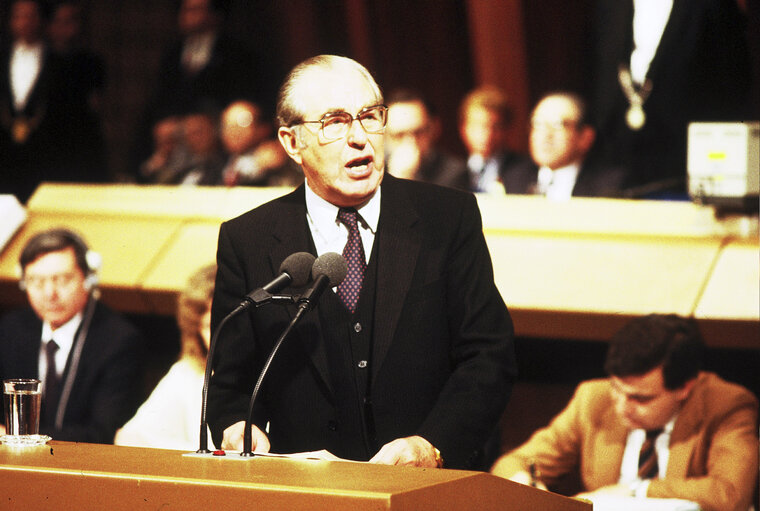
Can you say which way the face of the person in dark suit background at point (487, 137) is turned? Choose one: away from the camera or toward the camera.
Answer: toward the camera

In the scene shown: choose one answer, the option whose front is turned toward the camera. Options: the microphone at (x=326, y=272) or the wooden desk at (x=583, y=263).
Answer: the wooden desk

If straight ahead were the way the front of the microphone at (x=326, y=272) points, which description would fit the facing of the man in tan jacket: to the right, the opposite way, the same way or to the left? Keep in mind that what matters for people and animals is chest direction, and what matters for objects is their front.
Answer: the opposite way

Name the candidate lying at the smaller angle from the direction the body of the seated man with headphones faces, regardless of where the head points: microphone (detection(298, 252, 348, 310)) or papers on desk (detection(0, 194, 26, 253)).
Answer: the microphone

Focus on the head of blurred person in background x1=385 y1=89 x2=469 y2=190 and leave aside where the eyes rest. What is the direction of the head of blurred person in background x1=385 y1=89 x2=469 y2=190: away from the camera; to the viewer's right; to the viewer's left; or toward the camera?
toward the camera

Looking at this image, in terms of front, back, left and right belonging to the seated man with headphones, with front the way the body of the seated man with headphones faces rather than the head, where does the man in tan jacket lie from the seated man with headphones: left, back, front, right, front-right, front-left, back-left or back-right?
left

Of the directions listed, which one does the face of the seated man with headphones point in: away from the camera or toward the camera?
toward the camera

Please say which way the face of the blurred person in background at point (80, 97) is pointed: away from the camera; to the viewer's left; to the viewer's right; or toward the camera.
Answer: toward the camera

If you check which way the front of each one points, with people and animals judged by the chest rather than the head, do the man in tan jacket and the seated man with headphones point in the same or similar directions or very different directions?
same or similar directions

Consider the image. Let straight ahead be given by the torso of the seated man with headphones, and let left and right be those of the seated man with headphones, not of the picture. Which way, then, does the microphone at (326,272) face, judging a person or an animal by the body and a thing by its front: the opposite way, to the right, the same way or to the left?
the opposite way

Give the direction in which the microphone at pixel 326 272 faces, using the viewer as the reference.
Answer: facing away from the viewer and to the right of the viewer

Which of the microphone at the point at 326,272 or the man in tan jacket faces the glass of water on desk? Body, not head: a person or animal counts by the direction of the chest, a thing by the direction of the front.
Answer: the man in tan jacket

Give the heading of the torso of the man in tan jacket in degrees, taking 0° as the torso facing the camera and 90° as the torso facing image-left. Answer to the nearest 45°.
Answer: approximately 45°

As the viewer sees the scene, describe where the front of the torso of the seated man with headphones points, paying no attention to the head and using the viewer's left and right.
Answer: facing the viewer and to the left of the viewer

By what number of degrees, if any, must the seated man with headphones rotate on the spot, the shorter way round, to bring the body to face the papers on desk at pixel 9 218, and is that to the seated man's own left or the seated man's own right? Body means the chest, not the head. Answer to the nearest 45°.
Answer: approximately 135° to the seated man's own right

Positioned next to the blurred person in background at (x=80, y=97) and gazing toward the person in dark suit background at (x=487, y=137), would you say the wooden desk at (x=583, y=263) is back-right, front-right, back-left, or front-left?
front-right
